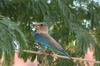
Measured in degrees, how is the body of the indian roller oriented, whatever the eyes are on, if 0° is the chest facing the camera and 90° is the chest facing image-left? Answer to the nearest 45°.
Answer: approximately 90°
